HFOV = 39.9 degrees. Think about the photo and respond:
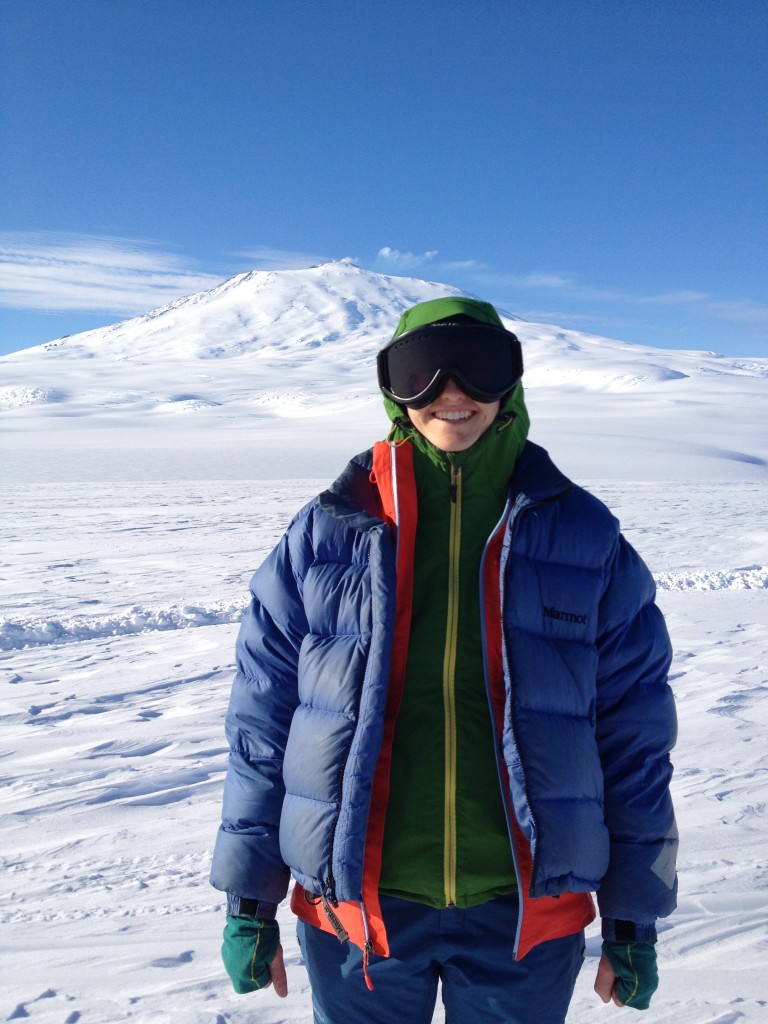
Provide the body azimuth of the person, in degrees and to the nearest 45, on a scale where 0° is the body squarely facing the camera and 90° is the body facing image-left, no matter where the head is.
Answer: approximately 0°
